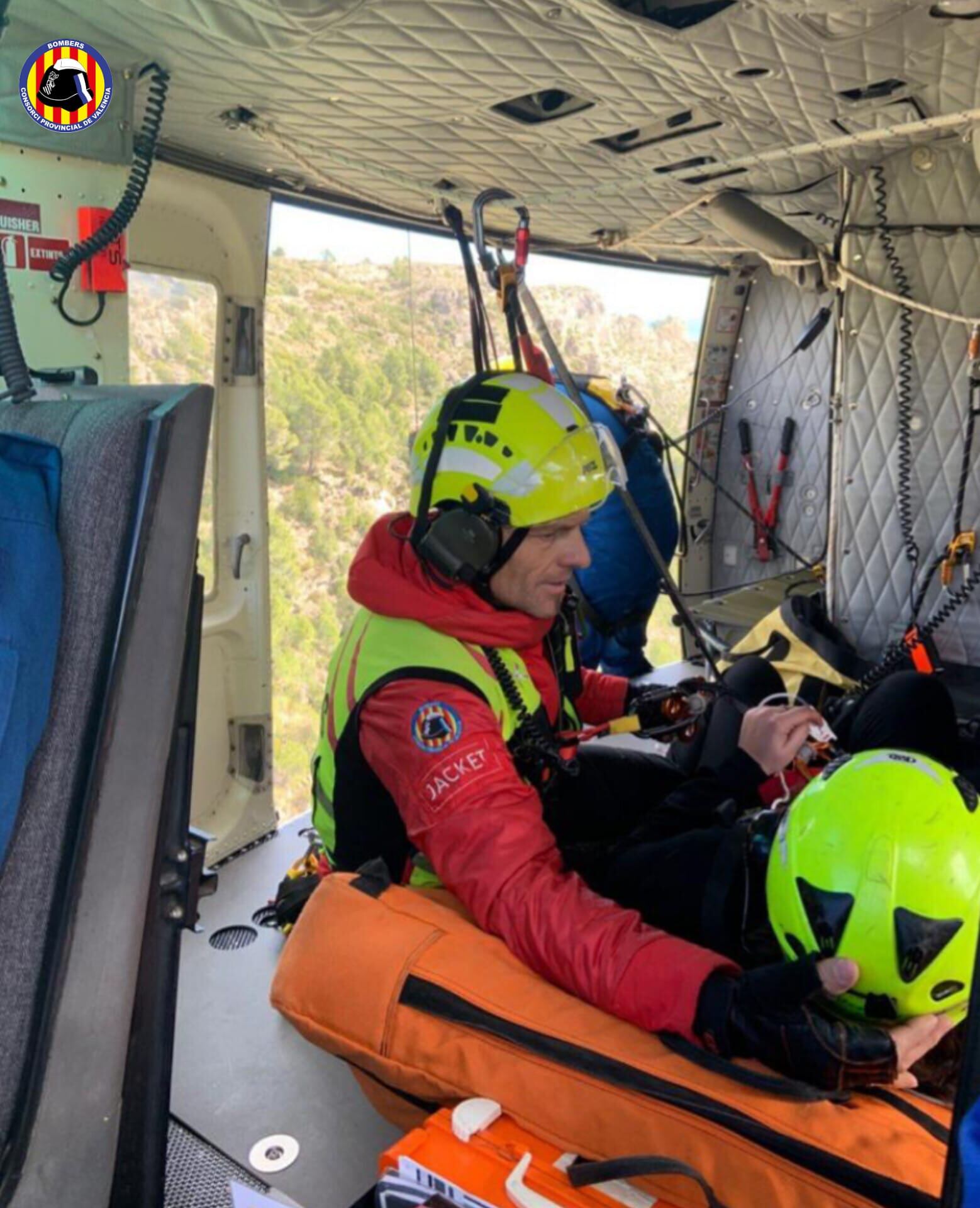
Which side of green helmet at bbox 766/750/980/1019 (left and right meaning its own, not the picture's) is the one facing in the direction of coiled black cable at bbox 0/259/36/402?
left

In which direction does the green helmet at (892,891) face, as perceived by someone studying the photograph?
facing away from the viewer

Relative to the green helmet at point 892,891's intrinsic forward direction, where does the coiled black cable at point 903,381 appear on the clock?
The coiled black cable is roughly at 12 o'clock from the green helmet.

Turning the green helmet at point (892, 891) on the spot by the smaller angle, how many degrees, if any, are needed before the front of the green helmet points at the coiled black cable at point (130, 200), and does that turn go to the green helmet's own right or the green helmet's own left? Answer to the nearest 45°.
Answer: approximately 90° to the green helmet's own left

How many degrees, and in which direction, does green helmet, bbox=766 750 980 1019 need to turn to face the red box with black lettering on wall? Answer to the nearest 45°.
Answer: approximately 90° to its left
